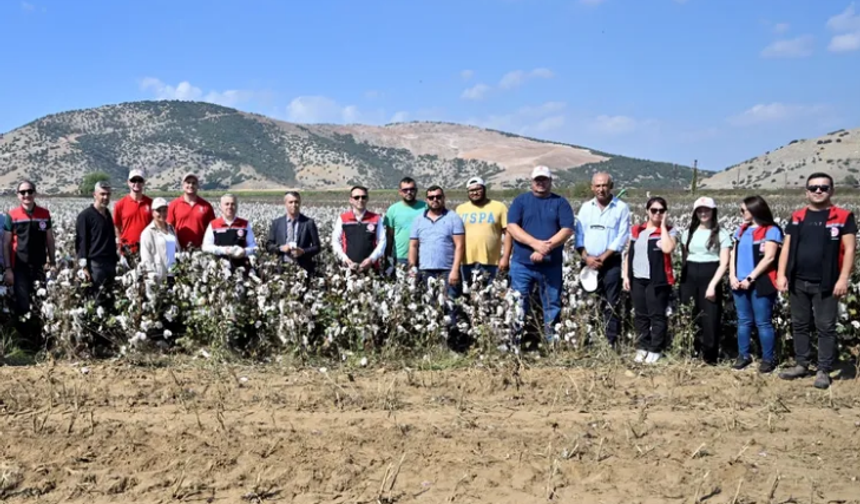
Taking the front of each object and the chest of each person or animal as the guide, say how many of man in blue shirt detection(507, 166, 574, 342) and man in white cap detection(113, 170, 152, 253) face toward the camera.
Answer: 2

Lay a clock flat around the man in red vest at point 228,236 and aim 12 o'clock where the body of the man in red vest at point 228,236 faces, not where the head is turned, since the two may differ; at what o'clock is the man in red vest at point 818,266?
the man in red vest at point 818,266 is roughly at 10 o'clock from the man in red vest at point 228,236.

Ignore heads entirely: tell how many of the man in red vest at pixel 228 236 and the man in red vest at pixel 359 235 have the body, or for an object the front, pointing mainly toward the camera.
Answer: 2

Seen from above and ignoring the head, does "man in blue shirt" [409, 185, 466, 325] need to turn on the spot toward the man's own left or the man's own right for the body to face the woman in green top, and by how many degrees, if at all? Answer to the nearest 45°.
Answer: approximately 90° to the man's own left

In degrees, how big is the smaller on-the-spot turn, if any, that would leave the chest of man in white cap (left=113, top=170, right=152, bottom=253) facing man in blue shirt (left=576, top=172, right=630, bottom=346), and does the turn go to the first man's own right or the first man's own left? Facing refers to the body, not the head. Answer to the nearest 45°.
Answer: approximately 45° to the first man's own left

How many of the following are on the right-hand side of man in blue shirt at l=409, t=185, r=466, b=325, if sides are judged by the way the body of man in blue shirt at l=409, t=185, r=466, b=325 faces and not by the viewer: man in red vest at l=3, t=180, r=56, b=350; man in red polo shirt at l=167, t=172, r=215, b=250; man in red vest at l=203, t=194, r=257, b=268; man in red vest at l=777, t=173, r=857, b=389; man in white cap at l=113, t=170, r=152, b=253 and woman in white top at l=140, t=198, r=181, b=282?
5

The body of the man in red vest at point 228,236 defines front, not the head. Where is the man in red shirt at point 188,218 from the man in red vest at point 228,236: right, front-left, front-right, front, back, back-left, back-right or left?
back-right
